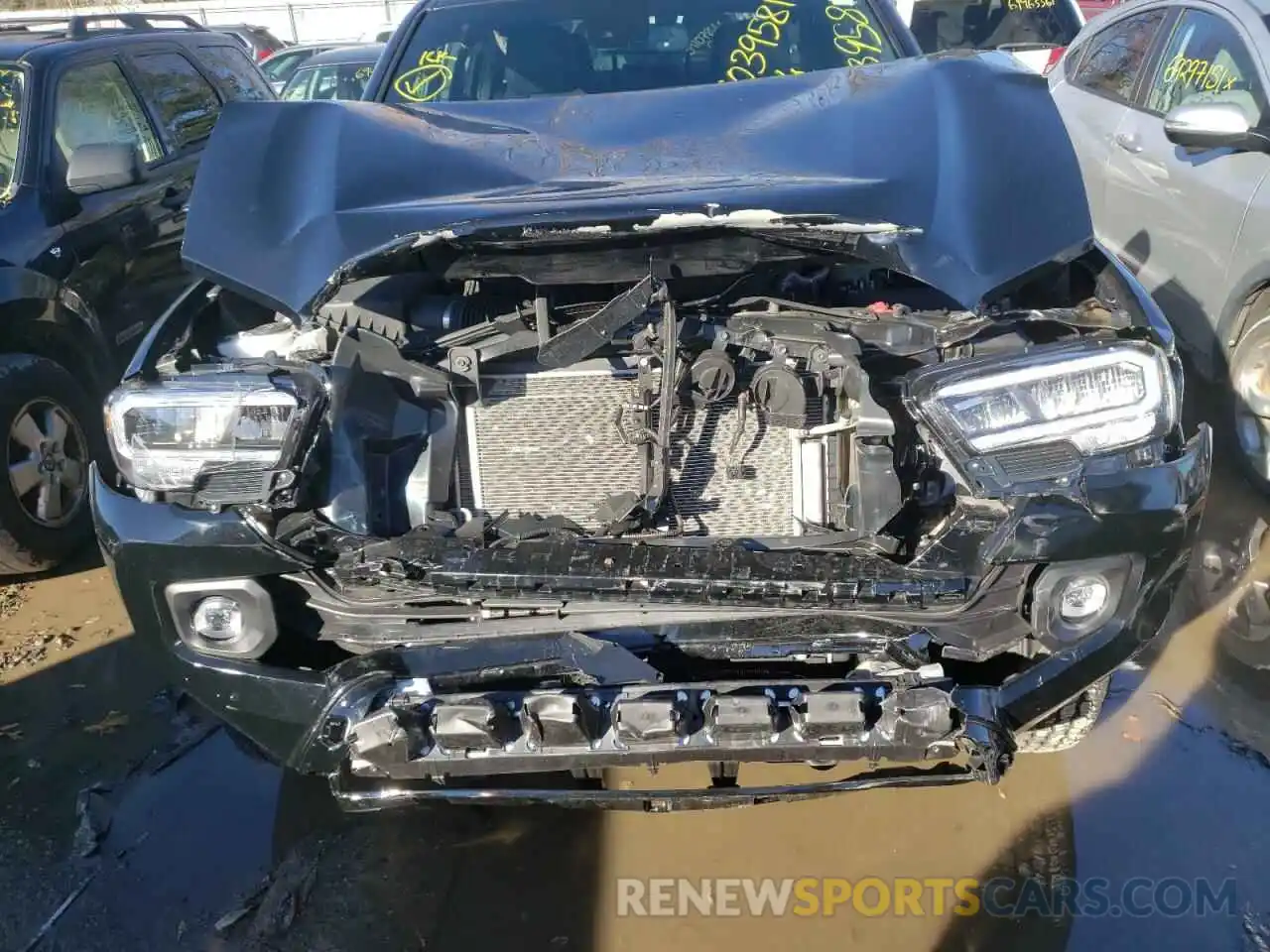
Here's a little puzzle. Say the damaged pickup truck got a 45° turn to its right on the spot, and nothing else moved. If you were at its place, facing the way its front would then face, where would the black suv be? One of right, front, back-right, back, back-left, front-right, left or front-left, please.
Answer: right

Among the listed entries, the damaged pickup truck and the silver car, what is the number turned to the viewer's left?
0

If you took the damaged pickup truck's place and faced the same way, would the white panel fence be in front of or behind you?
behind

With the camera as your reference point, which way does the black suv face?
facing the viewer and to the left of the viewer

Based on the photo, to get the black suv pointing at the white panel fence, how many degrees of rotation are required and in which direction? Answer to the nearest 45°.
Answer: approximately 135° to its right

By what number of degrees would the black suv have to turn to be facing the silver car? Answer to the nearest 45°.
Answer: approximately 135° to its left
